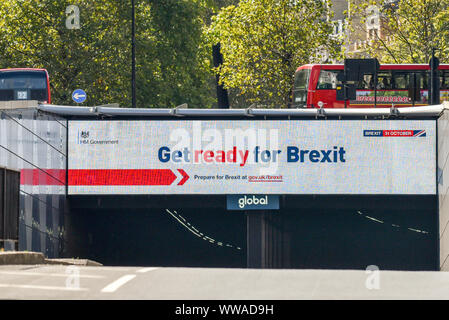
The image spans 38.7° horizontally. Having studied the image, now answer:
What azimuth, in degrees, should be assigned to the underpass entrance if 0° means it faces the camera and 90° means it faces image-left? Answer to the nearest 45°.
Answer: approximately 0°

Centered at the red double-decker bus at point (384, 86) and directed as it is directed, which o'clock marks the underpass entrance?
The underpass entrance is roughly at 11 o'clock from the red double-decker bus.

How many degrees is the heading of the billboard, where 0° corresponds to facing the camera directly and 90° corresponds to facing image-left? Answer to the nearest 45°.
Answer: approximately 0°

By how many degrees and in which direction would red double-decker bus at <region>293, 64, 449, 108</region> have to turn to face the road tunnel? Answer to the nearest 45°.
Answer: approximately 45° to its left
